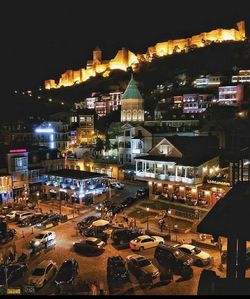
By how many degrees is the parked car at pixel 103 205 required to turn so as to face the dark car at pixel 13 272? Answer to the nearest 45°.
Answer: approximately 45° to its left

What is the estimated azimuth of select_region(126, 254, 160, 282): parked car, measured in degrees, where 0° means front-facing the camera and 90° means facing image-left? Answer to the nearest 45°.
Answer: approximately 315°

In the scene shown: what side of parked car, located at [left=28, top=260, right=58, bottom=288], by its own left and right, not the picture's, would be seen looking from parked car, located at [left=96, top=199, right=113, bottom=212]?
back

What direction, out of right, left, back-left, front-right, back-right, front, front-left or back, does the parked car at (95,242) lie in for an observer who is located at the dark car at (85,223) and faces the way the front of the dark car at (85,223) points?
front-left
